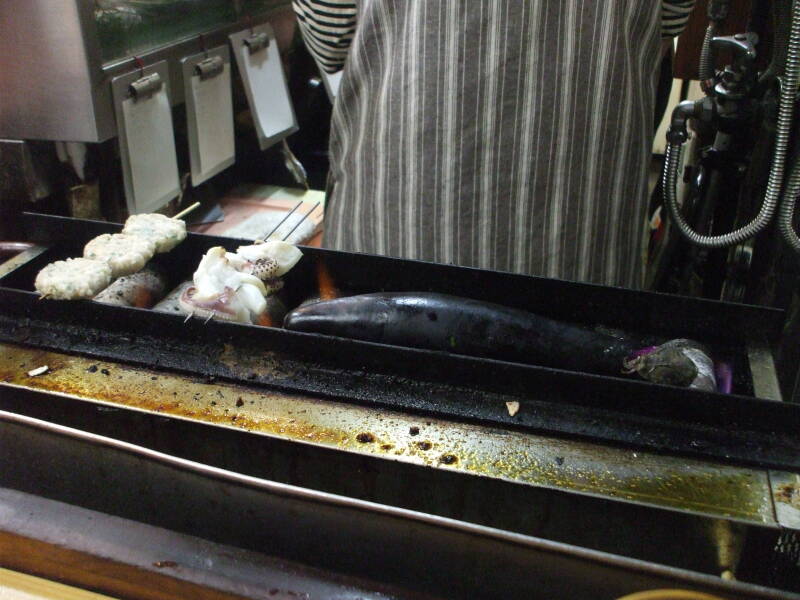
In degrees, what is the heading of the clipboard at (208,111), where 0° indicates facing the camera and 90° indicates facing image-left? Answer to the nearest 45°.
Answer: approximately 315°

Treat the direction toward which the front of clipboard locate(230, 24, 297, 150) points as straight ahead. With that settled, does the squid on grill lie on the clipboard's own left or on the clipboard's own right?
on the clipboard's own right

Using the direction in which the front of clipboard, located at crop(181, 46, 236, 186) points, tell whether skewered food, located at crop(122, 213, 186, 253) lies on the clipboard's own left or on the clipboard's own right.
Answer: on the clipboard's own right

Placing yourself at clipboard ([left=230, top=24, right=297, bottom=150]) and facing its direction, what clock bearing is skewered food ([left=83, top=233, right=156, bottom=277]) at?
The skewered food is roughly at 2 o'clock from the clipboard.

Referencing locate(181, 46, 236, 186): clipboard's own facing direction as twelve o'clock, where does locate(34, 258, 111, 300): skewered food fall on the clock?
The skewered food is roughly at 2 o'clock from the clipboard.
